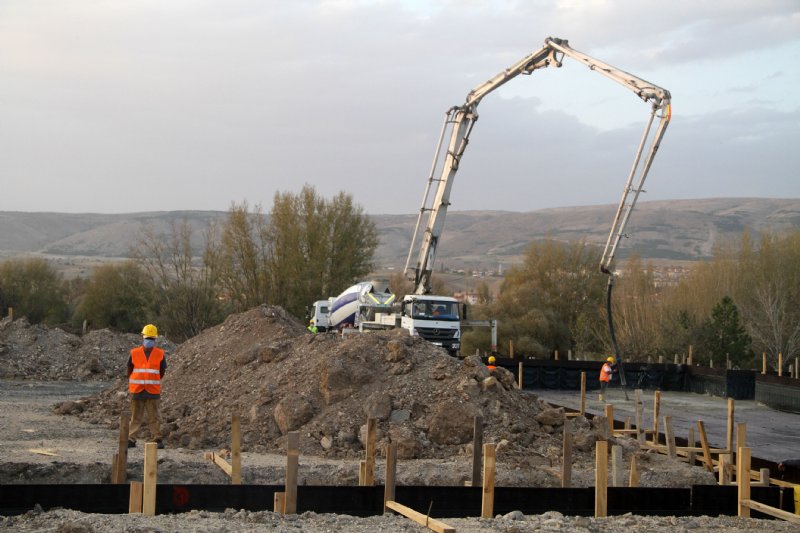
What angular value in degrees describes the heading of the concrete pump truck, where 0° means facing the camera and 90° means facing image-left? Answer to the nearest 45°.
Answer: approximately 315°

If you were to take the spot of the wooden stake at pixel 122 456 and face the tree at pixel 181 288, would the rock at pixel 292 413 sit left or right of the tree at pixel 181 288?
right
